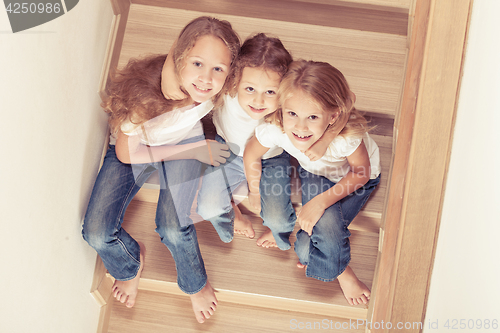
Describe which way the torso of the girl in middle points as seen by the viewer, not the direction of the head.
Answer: toward the camera

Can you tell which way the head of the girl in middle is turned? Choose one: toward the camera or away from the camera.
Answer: toward the camera

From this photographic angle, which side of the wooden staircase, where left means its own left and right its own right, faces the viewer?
front
